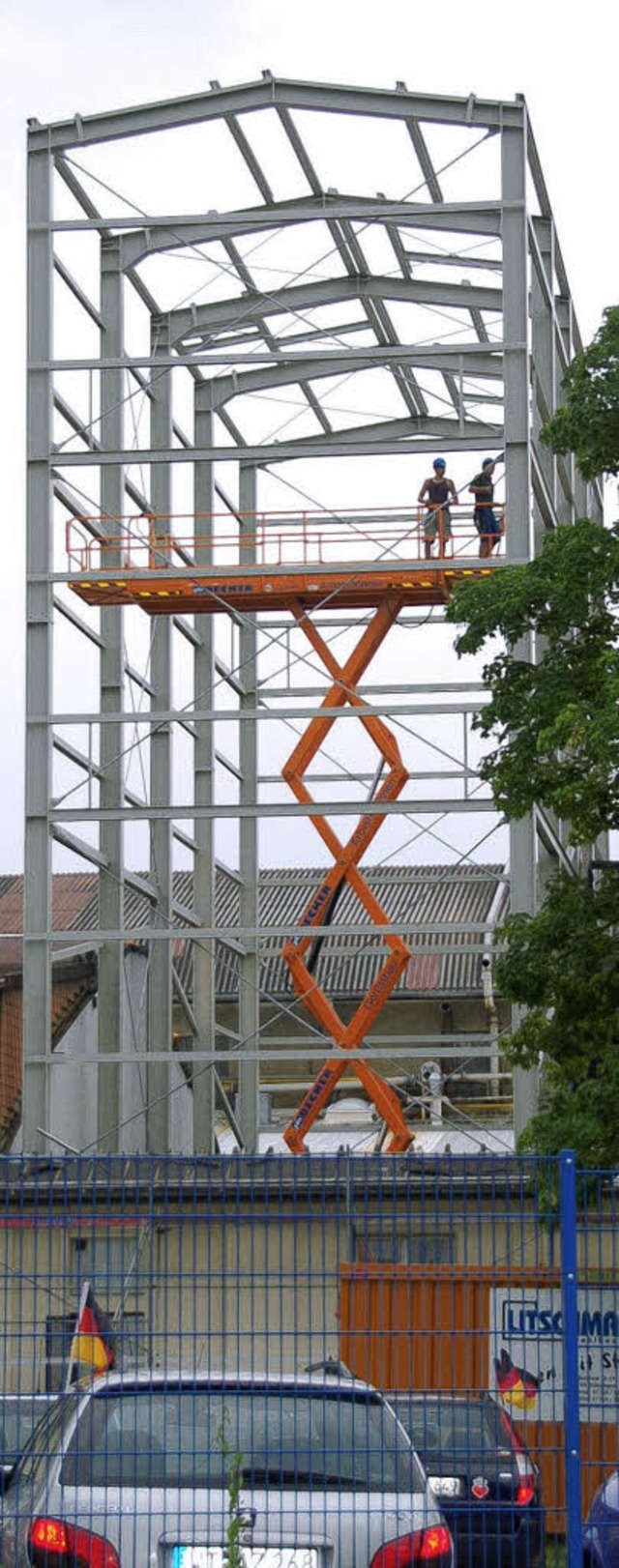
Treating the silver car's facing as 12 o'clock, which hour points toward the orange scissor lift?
The orange scissor lift is roughly at 12 o'clock from the silver car.

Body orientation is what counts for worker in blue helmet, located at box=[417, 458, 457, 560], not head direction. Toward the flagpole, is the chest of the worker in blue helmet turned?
yes

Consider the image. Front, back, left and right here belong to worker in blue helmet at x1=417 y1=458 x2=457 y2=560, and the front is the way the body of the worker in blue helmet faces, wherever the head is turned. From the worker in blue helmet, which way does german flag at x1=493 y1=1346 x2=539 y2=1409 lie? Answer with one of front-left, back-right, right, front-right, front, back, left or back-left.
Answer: front

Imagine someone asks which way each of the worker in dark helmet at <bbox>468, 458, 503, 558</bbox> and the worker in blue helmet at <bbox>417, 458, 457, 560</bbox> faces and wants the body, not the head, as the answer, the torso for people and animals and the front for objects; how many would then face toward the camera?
1

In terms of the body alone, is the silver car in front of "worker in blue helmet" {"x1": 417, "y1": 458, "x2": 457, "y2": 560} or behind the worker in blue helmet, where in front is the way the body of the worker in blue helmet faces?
in front

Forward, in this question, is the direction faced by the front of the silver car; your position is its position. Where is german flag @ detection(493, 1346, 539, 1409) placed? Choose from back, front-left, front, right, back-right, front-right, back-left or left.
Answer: front-right

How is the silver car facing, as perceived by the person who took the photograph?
facing away from the viewer

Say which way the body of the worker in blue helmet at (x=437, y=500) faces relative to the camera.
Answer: toward the camera

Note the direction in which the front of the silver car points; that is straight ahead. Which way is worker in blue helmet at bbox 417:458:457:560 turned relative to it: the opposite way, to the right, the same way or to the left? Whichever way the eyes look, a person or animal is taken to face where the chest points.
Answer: the opposite way

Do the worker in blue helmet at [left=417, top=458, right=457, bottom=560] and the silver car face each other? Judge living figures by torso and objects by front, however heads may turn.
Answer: yes

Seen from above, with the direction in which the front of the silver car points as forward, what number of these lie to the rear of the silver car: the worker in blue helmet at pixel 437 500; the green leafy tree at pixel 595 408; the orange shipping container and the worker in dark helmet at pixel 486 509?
0

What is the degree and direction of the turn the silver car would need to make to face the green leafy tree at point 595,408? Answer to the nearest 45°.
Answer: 0° — it already faces it

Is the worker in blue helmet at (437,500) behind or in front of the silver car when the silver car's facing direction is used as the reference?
in front

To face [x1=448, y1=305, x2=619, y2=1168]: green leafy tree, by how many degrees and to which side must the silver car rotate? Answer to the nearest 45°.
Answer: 0° — it already faces it

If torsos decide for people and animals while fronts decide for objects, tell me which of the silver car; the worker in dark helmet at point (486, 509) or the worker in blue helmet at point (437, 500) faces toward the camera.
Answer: the worker in blue helmet at point (437, 500)
